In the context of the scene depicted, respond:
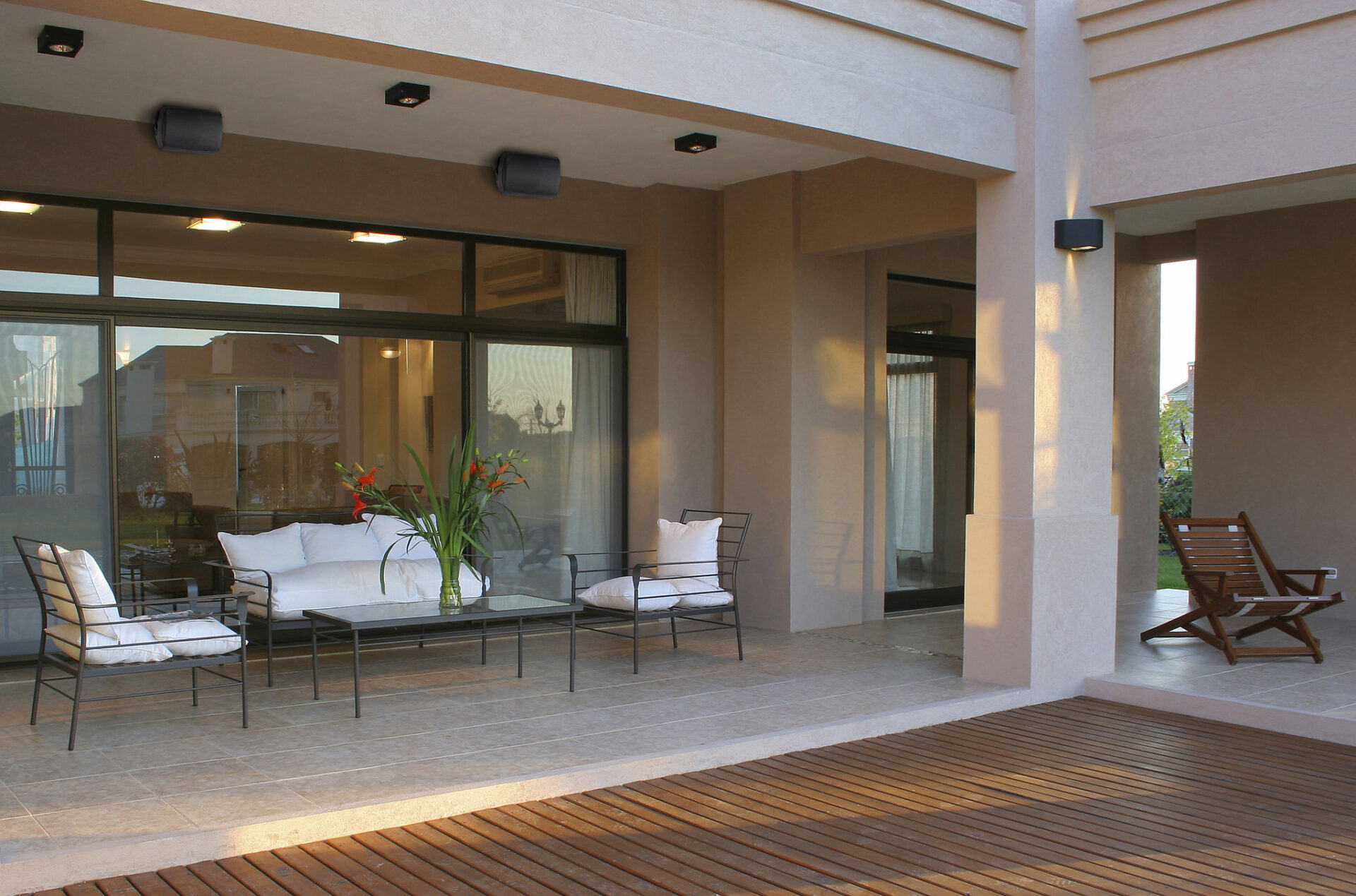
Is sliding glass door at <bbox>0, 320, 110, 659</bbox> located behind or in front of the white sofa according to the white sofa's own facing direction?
behind

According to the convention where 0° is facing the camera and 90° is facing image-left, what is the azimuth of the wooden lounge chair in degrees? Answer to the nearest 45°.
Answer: approximately 315°

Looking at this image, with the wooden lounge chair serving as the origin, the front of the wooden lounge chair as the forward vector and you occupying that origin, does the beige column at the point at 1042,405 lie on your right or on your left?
on your right

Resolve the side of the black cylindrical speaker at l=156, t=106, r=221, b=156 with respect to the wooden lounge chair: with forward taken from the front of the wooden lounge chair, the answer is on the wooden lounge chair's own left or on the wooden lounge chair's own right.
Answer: on the wooden lounge chair's own right

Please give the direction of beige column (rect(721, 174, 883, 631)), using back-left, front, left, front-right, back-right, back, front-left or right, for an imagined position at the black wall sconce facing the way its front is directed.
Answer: back

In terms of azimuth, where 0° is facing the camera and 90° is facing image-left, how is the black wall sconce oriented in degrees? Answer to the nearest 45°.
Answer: approximately 315°

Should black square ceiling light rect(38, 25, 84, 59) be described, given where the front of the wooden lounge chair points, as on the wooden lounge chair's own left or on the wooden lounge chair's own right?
on the wooden lounge chair's own right

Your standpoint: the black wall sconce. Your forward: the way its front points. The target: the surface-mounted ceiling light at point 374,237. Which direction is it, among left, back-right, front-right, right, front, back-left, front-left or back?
back-right

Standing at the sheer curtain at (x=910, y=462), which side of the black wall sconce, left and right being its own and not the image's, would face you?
back

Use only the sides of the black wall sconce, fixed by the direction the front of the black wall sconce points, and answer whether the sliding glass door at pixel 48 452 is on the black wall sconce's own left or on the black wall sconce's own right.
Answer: on the black wall sconce's own right
